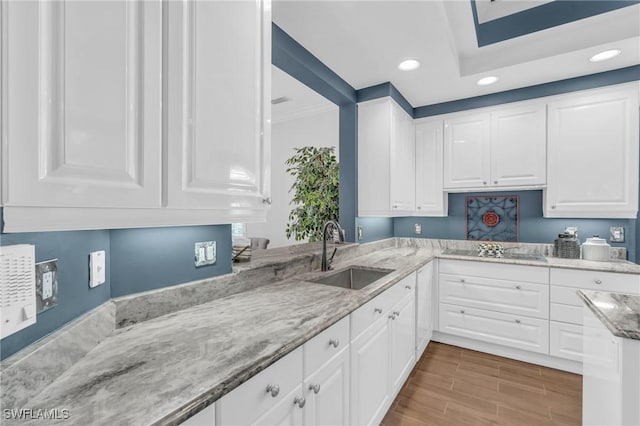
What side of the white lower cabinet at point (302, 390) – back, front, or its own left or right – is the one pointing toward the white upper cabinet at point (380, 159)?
left

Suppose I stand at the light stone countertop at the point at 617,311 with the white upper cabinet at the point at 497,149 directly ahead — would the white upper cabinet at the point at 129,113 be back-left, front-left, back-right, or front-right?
back-left

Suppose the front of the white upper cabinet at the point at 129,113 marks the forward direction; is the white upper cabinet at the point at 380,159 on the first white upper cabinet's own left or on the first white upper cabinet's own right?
on the first white upper cabinet's own left

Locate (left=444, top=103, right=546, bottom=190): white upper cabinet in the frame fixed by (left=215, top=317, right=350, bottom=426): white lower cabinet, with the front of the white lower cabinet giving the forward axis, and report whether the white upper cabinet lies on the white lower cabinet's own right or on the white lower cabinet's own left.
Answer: on the white lower cabinet's own left

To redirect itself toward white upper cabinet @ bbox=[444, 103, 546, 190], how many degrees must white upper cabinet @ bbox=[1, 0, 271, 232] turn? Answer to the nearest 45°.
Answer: approximately 90° to its left

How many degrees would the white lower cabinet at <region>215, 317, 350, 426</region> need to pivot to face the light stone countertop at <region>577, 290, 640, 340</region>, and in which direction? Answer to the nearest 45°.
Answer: approximately 45° to its left

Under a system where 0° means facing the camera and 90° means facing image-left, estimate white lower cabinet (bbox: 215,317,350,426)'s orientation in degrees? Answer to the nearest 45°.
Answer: approximately 315°

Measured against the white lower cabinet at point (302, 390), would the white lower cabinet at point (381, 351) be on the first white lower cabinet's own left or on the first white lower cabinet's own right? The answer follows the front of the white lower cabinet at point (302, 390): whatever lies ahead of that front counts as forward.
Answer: on the first white lower cabinet's own left
